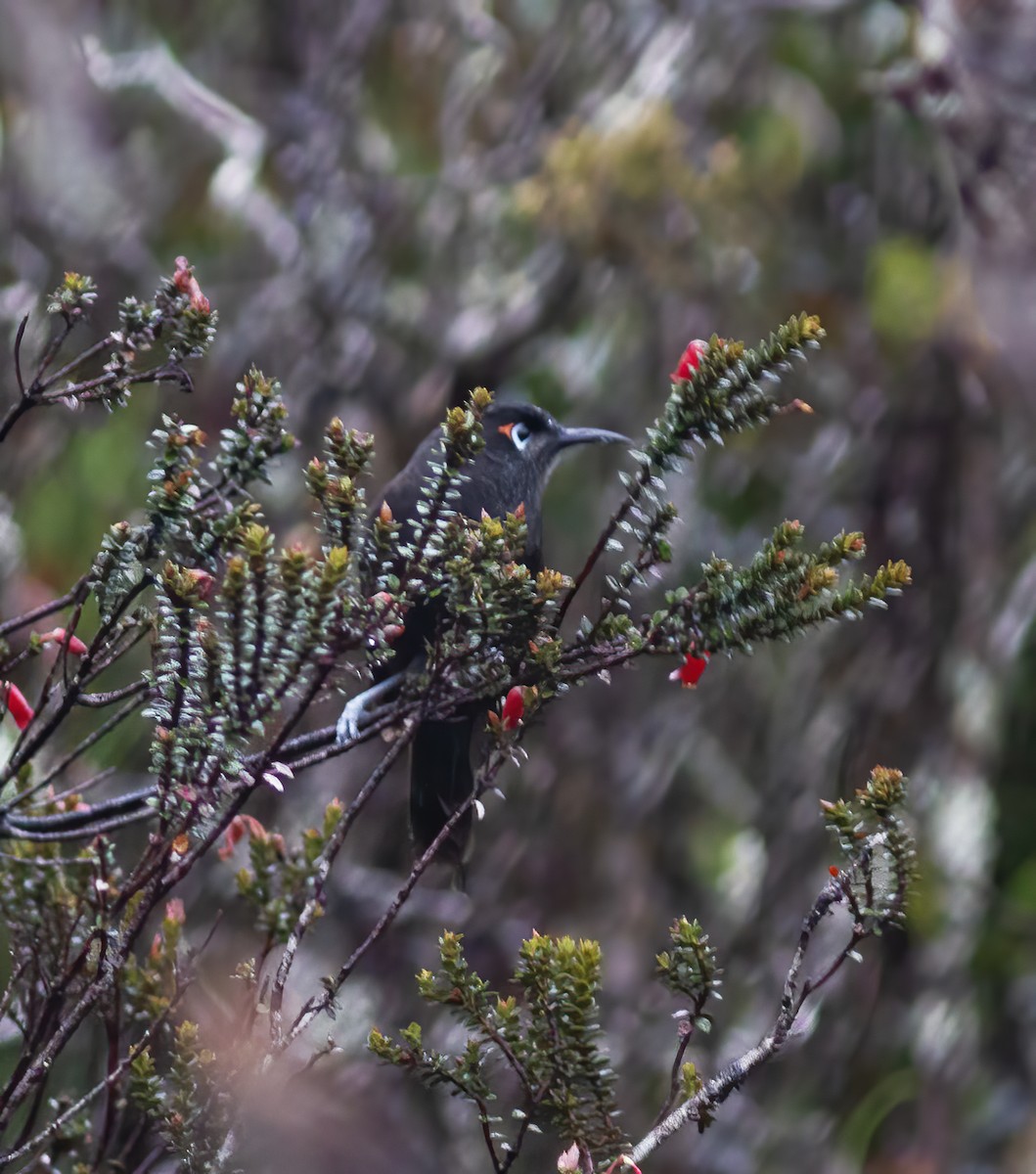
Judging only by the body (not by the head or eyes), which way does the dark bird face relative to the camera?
to the viewer's right
